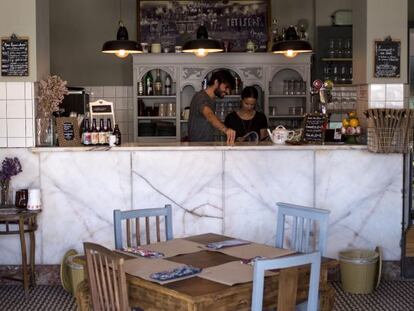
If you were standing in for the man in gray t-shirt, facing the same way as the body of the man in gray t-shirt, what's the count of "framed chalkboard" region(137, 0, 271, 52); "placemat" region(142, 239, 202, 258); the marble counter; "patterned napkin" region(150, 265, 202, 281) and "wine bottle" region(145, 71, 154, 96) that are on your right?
3

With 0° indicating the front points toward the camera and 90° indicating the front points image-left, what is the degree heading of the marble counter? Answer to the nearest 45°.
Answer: approximately 0°

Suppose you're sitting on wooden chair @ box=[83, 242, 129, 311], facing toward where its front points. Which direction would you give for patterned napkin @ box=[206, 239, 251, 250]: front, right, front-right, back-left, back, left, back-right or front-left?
front

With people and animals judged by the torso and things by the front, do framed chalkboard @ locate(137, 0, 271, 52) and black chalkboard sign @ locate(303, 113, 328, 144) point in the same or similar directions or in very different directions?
same or similar directions

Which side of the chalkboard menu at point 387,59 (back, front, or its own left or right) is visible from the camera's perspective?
front

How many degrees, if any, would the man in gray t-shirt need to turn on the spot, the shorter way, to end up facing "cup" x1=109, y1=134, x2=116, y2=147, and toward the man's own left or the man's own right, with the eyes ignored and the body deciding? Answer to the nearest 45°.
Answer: approximately 135° to the man's own right

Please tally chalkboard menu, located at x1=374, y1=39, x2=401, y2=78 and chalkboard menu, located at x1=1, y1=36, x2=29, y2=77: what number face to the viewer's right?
0

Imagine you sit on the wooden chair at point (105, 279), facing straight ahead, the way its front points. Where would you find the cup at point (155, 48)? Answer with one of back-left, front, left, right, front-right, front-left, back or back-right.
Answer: front-left

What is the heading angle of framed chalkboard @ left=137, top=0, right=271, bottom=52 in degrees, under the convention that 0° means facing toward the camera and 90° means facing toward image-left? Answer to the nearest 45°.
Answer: approximately 0°

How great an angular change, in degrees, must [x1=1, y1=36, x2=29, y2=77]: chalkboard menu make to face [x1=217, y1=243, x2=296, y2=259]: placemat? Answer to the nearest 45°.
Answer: approximately 45° to its left

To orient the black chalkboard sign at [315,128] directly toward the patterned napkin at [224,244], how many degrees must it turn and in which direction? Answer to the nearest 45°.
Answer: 0° — it already faces it

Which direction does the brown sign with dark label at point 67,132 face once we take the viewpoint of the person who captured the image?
facing the viewer

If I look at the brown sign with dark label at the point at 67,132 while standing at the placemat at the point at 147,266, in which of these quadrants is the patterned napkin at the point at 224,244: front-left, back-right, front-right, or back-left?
front-right
